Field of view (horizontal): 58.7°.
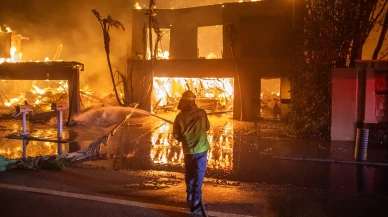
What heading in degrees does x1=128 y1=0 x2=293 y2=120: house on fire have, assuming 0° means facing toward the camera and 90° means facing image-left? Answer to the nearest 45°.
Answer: approximately 0°

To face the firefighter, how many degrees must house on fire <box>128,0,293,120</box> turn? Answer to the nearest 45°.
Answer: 0° — it already faces them
